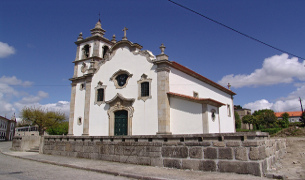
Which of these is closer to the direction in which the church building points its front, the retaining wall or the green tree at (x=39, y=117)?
the retaining wall

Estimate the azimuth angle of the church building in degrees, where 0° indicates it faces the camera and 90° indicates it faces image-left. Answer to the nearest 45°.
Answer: approximately 45°

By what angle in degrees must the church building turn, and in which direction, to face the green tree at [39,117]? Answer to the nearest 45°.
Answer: approximately 90° to its right

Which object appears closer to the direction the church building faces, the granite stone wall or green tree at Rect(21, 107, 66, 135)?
the granite stone wall
